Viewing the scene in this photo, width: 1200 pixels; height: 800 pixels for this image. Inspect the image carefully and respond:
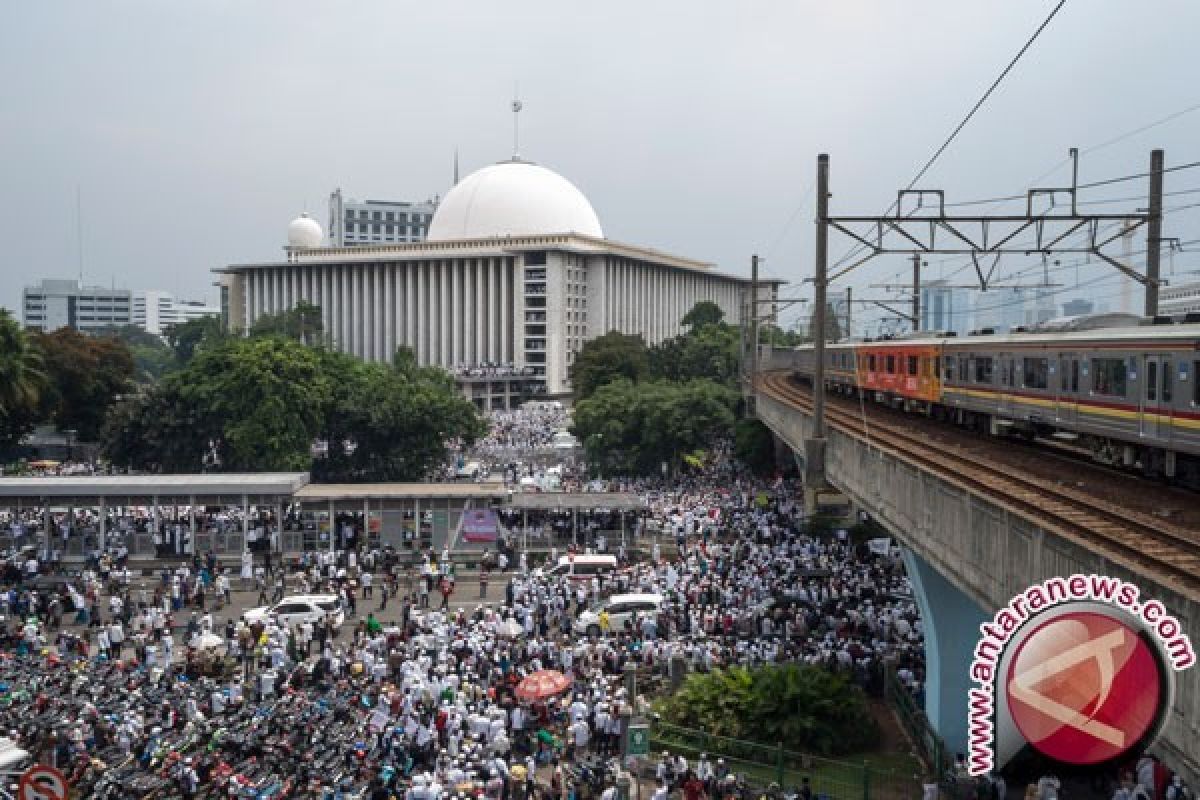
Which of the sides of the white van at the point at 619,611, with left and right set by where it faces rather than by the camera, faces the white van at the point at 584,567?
right

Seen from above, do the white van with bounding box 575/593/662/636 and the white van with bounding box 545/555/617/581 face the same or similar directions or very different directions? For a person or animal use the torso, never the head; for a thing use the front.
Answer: same or similar directions

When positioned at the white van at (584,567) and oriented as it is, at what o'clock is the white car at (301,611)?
The white car is roughly at 11 o'clock from the white van.

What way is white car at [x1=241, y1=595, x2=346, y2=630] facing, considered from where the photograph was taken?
facing to the left of the viewer

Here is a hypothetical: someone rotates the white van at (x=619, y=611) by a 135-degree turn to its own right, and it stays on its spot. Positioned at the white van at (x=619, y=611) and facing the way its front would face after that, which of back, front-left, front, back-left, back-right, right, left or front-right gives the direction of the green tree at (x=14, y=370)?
left

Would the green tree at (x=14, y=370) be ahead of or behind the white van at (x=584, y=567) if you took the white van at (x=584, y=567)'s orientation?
ahead

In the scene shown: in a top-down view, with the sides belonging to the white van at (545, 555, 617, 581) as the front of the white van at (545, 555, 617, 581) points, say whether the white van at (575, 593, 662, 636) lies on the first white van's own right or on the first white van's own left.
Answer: on the first white van's own left

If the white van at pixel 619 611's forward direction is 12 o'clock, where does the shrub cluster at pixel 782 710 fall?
The shrub cluster is roughly at 8 o'clock from the white van.

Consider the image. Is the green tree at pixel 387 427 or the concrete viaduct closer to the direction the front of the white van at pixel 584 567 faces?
the green tree

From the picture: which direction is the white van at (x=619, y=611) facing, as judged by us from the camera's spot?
facing to the left of the viewer

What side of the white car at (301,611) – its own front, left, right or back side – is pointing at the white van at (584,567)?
back

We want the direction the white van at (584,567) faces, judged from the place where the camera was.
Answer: facing to the left of the viewer
